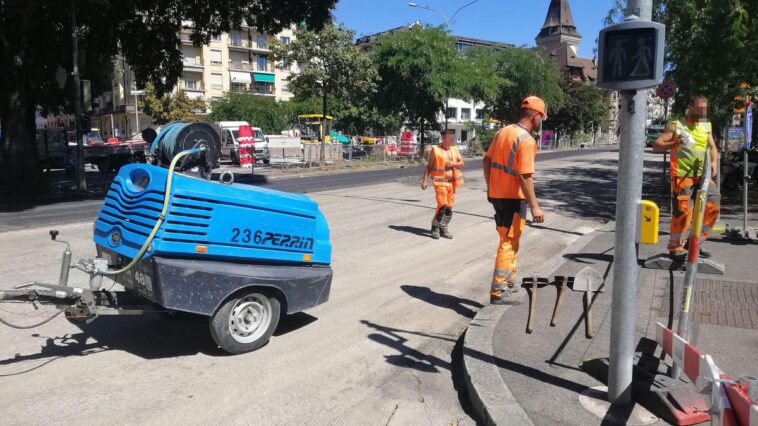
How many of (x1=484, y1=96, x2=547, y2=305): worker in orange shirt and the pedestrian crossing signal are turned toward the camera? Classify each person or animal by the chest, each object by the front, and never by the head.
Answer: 1

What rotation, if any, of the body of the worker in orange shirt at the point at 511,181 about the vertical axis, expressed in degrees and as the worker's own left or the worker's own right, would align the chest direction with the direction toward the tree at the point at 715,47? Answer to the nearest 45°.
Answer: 0° — they already face it

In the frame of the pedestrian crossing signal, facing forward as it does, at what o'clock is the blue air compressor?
The blue air compressor is roughly at 3 o'clock from the pedestrian crossing signal.

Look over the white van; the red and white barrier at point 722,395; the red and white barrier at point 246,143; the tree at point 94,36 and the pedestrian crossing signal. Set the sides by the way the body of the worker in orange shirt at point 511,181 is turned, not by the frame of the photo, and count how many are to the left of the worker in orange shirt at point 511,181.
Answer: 3

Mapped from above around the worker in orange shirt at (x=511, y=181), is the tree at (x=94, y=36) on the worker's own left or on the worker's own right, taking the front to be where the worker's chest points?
on the worker's own left

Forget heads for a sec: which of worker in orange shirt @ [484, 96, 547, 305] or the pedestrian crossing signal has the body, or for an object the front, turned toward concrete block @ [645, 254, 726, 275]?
the worker in orange shirt

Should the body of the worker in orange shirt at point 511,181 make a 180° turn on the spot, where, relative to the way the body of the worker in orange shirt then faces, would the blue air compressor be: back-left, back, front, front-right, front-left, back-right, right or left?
front

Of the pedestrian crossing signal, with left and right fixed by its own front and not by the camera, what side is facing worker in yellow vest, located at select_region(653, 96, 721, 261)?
back
